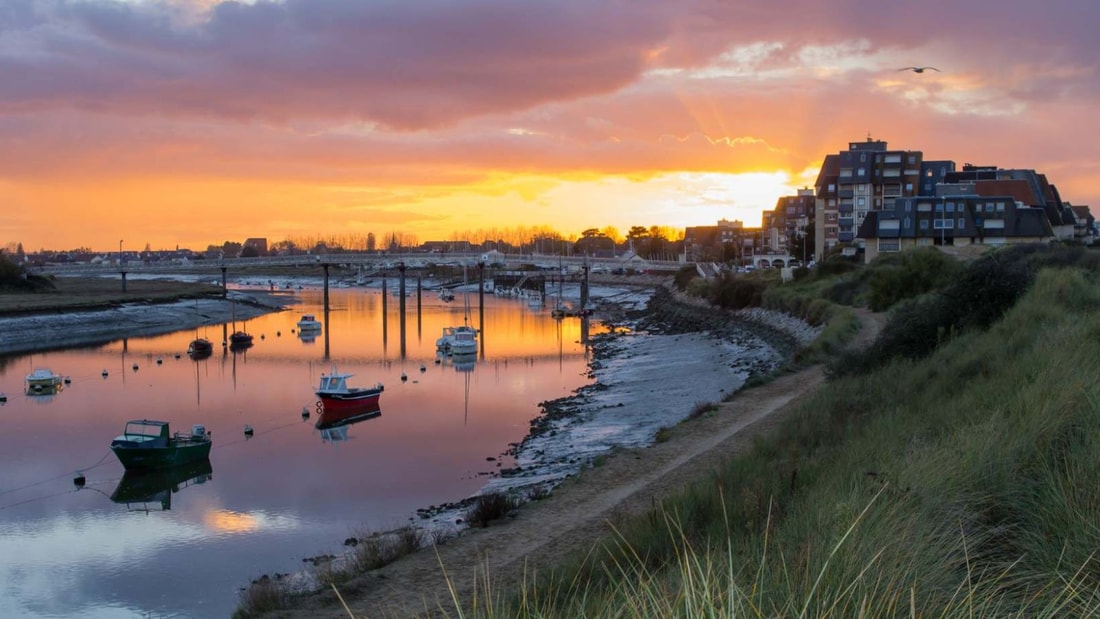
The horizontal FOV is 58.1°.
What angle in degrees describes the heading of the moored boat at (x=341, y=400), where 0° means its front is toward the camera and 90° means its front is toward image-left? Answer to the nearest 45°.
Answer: approximately 45°

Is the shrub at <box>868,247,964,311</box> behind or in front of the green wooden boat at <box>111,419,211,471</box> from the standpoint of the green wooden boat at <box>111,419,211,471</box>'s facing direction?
behind

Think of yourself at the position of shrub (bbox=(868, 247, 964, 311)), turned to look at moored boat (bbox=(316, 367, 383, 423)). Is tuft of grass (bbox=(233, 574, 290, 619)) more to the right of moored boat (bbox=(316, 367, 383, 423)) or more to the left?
left

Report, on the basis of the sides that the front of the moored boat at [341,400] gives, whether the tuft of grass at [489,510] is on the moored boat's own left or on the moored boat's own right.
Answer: on the moored boat's own left

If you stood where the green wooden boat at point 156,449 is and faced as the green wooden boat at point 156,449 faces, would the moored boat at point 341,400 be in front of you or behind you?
behind

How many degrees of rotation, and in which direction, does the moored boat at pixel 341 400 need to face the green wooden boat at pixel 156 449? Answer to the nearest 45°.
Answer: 0° — it already faces it

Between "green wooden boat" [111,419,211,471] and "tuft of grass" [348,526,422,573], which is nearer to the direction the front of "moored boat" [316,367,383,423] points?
the green wooden boat

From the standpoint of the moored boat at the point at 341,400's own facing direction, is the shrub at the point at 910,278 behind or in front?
behind

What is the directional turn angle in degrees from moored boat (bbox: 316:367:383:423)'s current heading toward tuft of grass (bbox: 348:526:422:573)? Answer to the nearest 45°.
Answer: approximately 45° to its left
